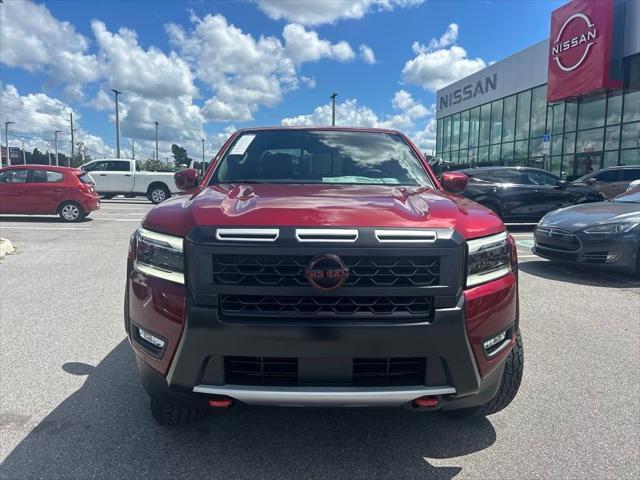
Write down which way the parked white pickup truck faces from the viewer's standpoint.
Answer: facing to the left of the viewer

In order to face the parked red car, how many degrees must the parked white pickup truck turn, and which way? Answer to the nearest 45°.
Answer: approximately 90° to its left

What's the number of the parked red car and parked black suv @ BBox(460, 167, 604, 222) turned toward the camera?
0

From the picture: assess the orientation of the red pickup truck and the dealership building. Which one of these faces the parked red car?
the dealership building

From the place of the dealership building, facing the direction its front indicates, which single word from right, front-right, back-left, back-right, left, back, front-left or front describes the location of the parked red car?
front

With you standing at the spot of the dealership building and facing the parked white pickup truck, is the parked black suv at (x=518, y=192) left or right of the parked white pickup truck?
left

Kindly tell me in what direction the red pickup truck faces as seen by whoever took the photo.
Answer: facing the viewer

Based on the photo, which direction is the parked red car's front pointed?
to the viewer's left

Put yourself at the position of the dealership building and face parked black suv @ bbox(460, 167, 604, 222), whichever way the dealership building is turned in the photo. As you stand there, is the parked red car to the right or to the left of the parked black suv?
right

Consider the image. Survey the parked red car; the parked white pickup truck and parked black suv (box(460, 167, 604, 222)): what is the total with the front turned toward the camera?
0

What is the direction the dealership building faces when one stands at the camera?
facing the viewer and to the left of the viewer
